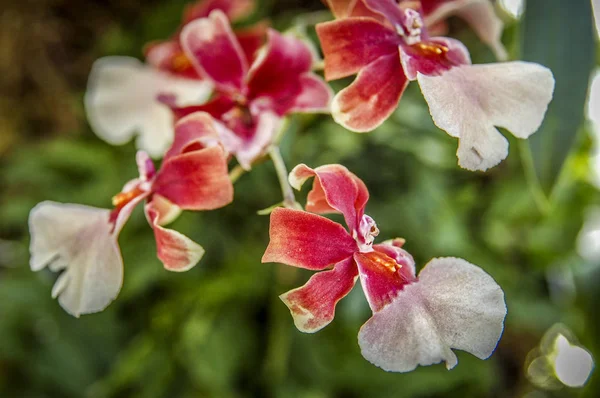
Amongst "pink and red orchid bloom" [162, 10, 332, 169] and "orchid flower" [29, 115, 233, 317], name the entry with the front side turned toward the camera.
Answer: the pink and red orchid bloom

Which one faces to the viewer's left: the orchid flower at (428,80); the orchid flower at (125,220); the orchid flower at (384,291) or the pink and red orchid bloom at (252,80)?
the orchid flower at (125,220)

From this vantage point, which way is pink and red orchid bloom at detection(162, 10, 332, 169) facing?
toward the camera

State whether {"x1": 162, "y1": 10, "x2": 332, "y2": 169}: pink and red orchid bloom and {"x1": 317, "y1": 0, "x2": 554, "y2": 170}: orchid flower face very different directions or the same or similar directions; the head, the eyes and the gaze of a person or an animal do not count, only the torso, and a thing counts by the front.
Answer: same or similar directions

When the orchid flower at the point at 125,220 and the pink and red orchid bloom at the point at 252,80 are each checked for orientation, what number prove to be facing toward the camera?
1

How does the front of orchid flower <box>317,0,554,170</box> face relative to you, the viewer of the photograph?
facing the viewer and to the right of the viewer

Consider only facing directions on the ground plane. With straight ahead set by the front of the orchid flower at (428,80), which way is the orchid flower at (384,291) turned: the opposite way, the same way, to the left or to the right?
the same way

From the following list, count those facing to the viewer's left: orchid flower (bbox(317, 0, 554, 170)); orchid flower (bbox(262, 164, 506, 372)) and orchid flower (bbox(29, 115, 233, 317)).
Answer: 1

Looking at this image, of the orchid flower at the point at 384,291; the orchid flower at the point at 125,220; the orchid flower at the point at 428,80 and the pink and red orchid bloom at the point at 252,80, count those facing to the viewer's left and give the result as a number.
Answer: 1

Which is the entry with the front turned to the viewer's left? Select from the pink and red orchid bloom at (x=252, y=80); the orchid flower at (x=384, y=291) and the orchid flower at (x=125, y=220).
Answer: the orchid flower at (x=125, y=220)

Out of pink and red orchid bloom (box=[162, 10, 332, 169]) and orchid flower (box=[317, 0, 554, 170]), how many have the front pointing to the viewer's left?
0
